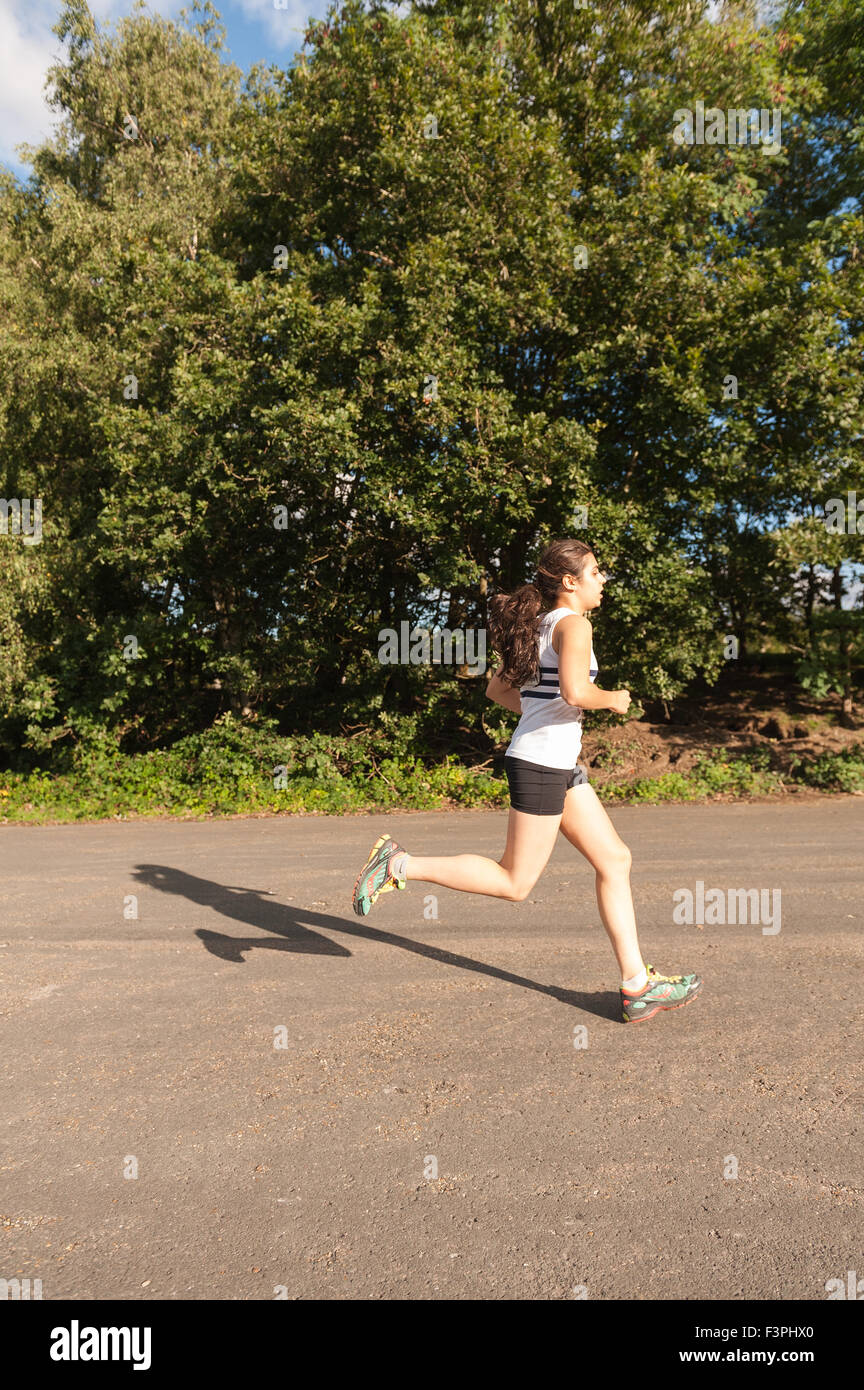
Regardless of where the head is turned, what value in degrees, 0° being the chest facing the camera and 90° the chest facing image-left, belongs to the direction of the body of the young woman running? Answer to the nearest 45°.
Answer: approximately 270°

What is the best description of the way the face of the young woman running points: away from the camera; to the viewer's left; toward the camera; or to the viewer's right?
to the viewer's right

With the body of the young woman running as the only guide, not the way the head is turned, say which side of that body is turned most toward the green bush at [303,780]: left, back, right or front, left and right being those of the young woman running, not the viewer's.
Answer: left
